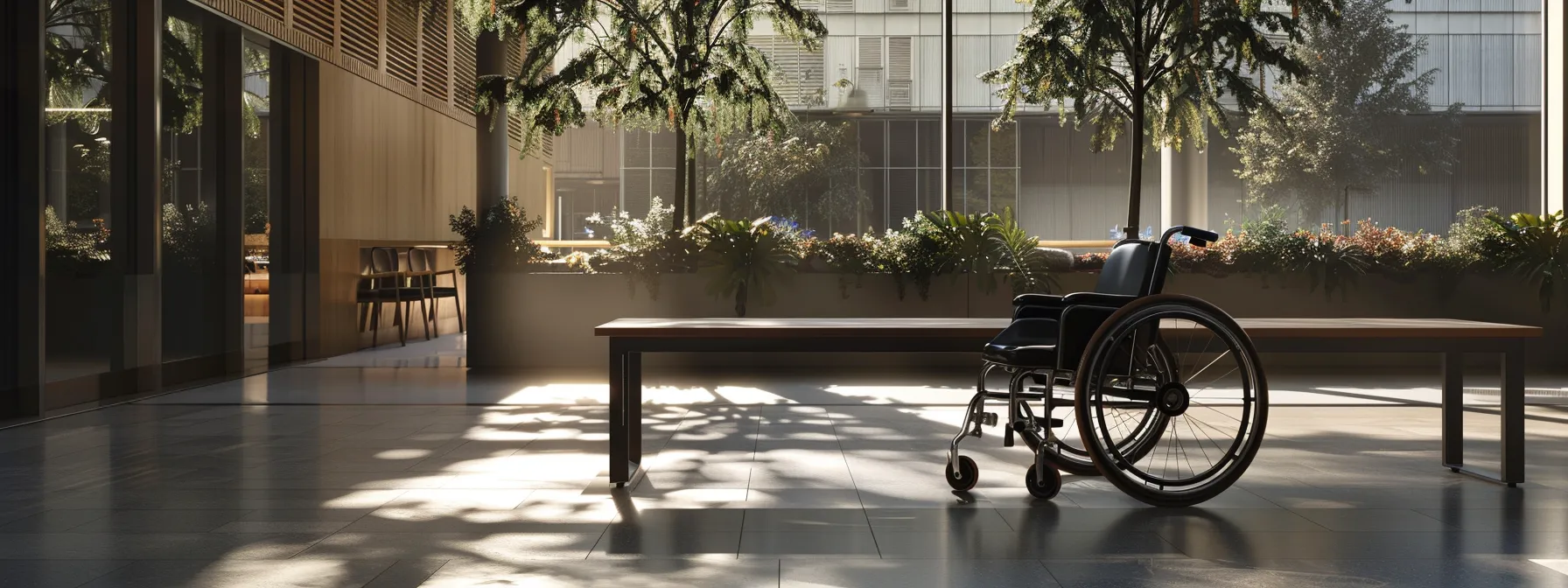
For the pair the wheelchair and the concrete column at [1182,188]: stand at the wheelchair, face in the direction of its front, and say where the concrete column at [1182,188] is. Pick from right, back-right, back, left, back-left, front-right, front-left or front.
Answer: back-right

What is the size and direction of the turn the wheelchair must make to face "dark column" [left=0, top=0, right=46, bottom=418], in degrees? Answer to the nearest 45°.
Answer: approximately 45° to its right

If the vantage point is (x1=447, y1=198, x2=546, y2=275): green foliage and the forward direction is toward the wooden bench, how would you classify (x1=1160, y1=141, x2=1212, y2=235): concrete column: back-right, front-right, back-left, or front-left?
back-left

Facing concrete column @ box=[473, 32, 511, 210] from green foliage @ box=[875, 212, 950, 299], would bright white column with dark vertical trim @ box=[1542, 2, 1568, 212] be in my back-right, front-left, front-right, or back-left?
back-right

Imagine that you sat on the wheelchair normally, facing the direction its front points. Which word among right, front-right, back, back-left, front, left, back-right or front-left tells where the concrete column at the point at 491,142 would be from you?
right

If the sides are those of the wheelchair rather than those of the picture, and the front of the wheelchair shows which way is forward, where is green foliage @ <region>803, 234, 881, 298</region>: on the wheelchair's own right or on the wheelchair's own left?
on the wheelchair's own right

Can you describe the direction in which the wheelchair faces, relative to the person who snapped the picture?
facing the viewer and to the left of the viewer

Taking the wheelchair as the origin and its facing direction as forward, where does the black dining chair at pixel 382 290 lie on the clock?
The black dining chair is roughly at 3 o'clock from the wheelchair.

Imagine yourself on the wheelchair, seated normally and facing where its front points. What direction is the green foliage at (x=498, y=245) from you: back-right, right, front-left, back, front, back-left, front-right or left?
right

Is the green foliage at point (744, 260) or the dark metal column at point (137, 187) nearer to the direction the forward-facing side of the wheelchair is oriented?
the dark metal column

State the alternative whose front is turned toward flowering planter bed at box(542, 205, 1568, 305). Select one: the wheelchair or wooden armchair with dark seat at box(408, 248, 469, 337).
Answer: the wooden armchair with dark seat

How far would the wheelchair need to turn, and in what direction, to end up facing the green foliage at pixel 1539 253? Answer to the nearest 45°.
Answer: approximately 180°
